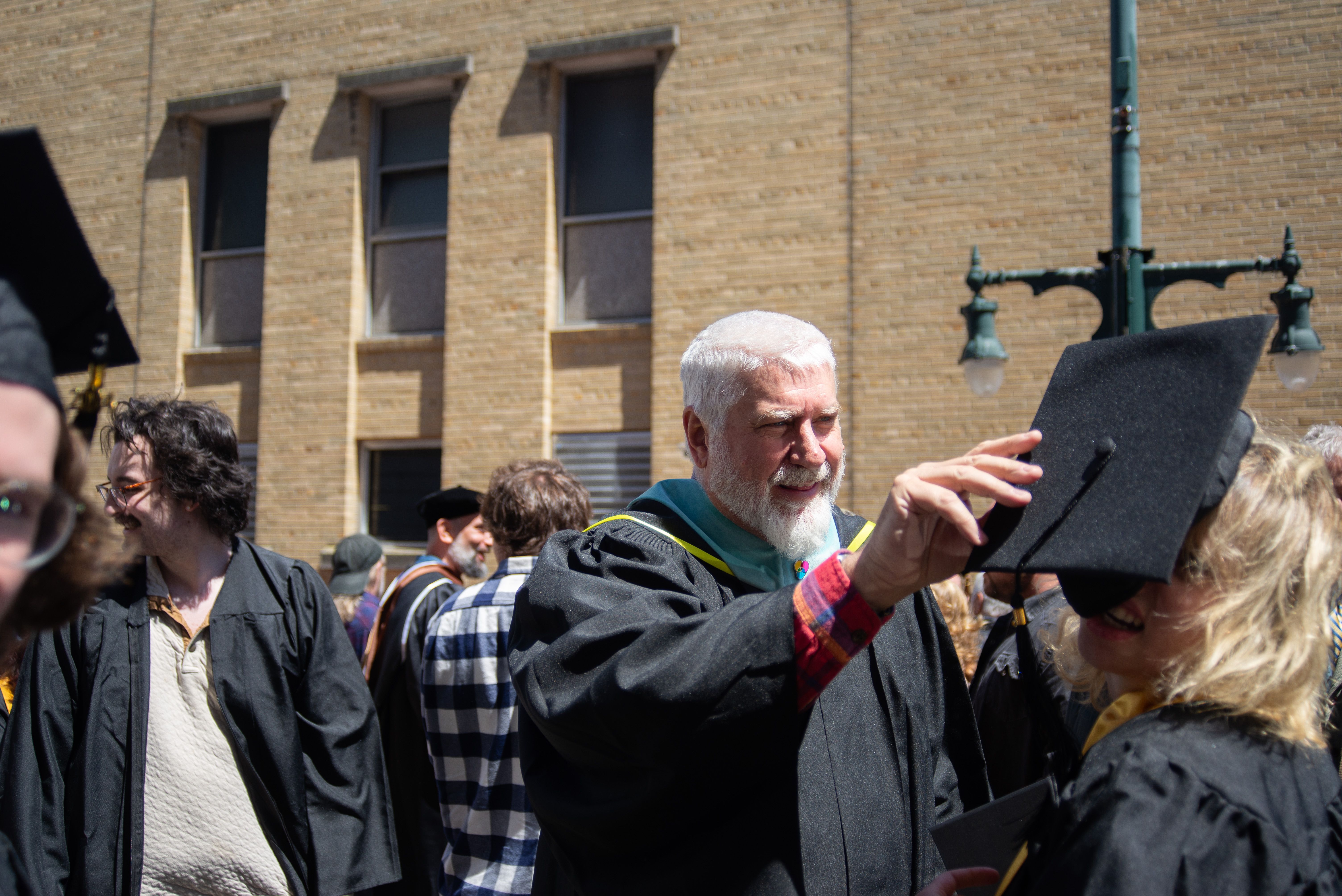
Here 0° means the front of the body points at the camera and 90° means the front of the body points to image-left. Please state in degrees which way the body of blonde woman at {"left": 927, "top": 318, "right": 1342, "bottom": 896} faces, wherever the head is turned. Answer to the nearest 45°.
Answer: approximately 90°

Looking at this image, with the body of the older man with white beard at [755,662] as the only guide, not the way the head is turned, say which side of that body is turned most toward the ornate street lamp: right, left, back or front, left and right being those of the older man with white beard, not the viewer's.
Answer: left

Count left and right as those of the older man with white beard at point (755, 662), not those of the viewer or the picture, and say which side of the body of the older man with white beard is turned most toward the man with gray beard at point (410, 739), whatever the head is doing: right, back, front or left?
back

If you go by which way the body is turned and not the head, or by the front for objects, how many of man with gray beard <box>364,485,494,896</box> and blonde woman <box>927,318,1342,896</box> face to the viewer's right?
1

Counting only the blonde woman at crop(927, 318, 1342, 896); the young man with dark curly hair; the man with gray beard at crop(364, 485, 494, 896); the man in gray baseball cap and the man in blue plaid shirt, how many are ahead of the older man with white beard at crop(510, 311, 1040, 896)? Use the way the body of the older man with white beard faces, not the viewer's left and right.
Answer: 1

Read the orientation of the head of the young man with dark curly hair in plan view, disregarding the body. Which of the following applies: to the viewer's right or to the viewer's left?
to the viewer's left

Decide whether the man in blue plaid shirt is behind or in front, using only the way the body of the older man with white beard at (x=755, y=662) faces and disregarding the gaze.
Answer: behind

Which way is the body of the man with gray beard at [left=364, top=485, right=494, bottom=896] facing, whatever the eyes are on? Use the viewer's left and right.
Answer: facing to the right of the viewer

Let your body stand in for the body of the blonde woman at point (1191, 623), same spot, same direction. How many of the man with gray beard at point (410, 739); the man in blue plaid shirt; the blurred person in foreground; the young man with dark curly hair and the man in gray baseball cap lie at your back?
0
